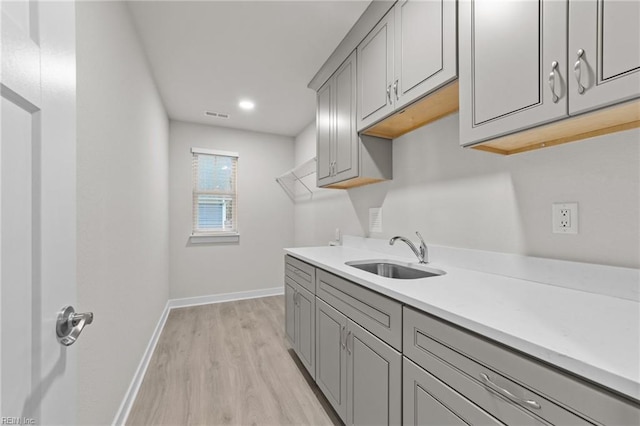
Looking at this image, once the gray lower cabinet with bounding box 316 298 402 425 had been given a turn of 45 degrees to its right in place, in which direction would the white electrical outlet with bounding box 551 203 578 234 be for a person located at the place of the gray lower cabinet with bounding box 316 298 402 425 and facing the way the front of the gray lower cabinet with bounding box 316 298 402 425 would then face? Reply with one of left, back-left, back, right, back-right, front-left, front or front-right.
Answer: back

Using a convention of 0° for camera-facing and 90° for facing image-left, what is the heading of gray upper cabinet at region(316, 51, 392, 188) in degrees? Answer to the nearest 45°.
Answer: approximately 45°

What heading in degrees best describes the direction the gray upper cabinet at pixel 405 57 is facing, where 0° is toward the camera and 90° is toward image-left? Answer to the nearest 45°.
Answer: approximately 45°

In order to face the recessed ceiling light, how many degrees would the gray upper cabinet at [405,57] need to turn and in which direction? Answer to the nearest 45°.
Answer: approximately 90° to its right

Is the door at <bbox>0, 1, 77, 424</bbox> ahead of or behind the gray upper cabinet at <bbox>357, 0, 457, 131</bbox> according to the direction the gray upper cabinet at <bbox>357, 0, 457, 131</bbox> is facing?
ahead

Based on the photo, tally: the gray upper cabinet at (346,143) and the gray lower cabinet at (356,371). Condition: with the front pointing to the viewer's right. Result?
0

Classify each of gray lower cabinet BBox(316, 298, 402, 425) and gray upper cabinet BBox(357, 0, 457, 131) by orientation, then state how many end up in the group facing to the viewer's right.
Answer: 0

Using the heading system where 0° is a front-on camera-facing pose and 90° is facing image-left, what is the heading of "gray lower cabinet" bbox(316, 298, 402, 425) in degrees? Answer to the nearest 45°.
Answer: approximately 45°
